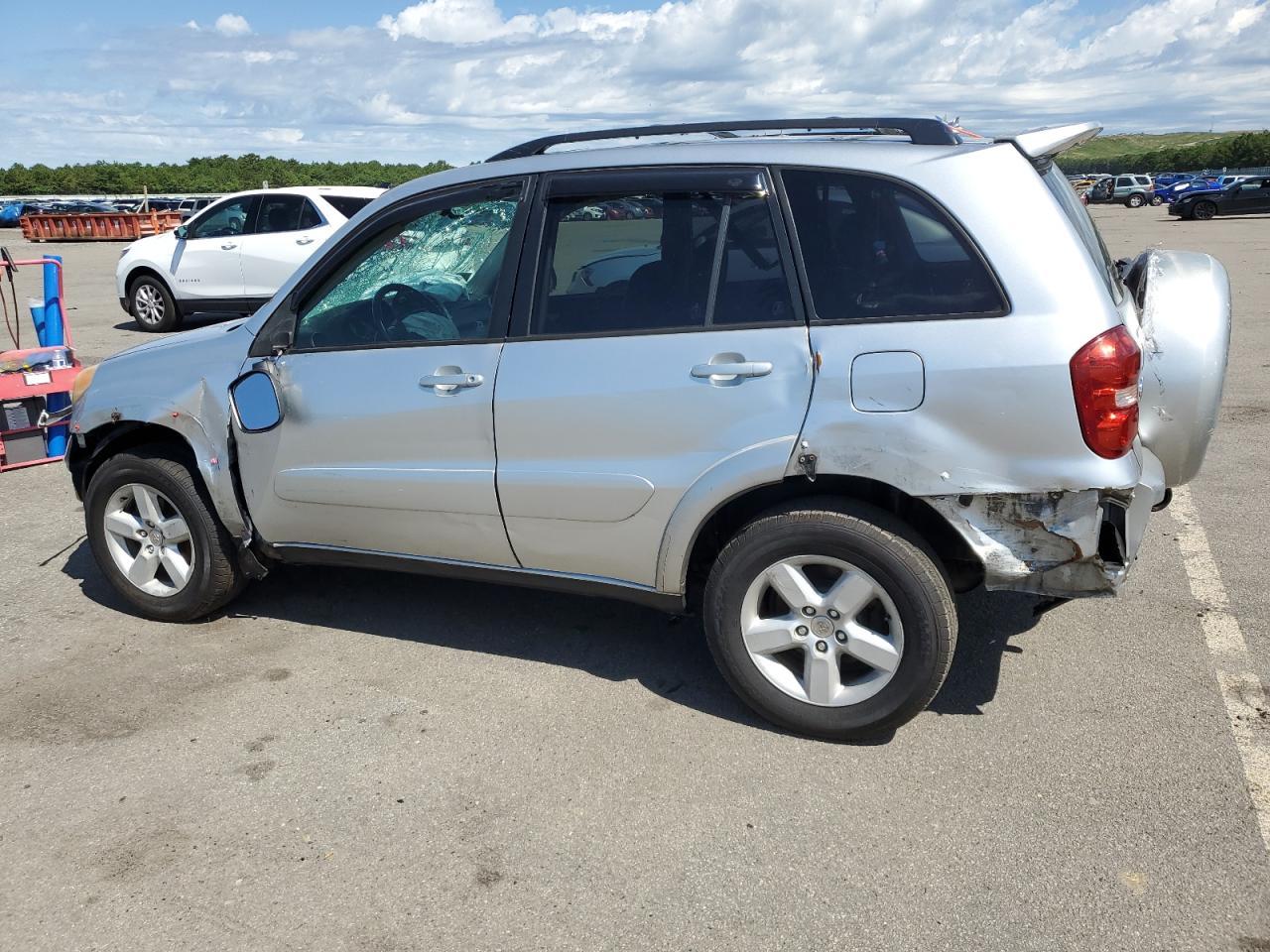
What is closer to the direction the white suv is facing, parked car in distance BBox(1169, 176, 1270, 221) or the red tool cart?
the red tool cart

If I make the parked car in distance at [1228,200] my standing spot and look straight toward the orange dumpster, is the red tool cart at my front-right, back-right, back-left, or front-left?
front-left

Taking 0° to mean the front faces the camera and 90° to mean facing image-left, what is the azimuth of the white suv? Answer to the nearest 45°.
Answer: approximately 90°

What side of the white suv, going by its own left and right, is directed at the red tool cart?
left

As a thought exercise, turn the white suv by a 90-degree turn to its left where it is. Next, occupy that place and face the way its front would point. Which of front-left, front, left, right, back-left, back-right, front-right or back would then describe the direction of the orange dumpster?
back

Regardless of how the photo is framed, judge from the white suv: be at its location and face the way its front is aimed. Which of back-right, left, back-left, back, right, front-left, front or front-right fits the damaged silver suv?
left

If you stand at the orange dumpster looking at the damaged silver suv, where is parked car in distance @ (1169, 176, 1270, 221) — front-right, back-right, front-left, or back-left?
front-left

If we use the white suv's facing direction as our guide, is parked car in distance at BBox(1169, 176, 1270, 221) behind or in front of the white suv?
behind
